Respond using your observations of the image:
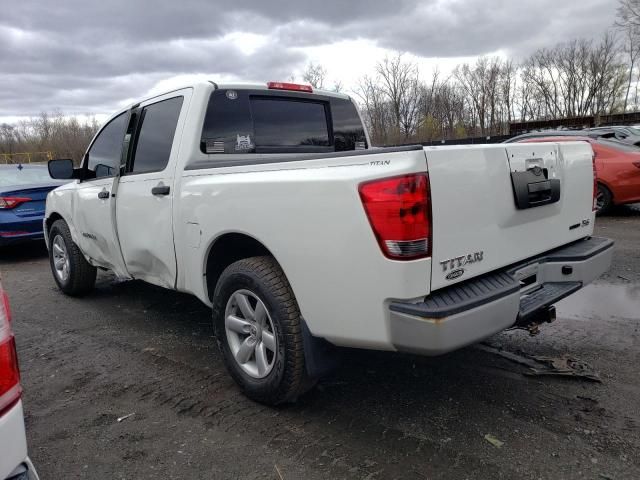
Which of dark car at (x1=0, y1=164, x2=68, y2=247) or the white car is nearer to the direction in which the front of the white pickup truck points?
the dark car

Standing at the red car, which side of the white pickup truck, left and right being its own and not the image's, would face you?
right

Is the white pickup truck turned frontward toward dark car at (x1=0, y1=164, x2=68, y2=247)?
yes

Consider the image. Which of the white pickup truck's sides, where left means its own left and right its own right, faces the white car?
left

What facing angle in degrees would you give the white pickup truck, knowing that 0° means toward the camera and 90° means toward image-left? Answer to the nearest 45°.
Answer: approximately 135°
